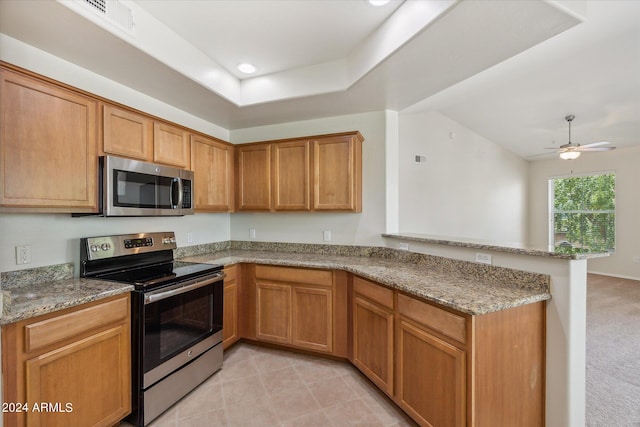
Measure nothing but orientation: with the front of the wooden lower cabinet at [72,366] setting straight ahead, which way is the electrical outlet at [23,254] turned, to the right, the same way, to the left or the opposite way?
the same way

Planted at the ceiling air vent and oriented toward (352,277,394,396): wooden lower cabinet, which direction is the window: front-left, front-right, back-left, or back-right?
front-left

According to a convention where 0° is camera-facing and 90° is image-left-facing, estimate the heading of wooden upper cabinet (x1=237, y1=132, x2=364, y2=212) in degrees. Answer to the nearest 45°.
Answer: approximately 45°

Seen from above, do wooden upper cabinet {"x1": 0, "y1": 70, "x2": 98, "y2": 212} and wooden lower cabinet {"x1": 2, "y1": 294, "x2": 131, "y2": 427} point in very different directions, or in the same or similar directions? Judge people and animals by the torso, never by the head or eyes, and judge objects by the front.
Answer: same or similar directions

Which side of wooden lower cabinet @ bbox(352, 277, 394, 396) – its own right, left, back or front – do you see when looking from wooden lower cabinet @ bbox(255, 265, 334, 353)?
right

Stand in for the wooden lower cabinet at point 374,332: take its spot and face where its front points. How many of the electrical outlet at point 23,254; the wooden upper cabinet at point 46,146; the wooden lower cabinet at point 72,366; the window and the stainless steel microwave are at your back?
1

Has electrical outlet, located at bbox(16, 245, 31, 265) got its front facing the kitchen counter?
yes

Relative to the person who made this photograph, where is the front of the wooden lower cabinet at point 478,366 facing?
facing the viewer and to the left of the viewer

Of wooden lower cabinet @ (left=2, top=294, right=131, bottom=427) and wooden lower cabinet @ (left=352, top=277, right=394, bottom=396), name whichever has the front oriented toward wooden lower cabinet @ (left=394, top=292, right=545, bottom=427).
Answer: wooden lower cabinet @ (left=2, top=294, right=131, bottom=427)

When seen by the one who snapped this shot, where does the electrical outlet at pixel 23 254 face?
facing the viewer and to the right of the viewer

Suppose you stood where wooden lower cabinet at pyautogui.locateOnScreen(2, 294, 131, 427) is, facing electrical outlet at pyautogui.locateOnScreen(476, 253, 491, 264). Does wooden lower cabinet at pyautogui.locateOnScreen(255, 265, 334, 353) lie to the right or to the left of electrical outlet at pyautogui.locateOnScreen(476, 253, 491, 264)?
left

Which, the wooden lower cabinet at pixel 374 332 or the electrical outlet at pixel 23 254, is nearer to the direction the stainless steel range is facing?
the wooden lower cabinet

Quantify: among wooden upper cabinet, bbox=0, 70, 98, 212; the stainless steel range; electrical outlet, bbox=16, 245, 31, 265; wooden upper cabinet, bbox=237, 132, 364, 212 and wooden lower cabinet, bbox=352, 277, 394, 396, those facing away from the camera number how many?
0

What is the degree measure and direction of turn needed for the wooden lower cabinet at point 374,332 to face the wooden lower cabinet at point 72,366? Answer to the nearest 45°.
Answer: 0° — it already faces it
